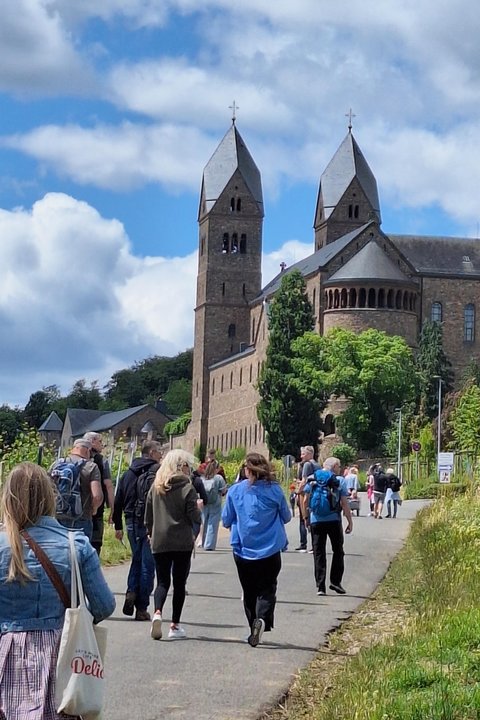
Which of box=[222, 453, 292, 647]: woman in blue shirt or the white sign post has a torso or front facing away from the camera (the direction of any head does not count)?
the woman in blue shirt

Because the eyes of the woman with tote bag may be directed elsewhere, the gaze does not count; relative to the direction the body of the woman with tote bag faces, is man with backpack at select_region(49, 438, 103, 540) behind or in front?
in front

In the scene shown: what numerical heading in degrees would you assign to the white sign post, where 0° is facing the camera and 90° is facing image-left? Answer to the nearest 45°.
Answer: approximately 0°

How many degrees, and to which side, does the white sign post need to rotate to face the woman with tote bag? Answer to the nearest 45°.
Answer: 0° — it already faces them

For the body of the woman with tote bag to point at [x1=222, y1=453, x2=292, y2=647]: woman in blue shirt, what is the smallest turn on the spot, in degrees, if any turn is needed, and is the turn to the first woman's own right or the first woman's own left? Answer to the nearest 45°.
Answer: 0° — they already face them

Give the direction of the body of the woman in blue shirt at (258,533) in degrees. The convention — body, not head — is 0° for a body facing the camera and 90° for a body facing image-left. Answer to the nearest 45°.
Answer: approximately 180°

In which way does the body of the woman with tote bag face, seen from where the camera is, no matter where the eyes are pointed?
away from the camera

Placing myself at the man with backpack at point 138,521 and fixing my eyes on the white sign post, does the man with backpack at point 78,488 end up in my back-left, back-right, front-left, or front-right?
back-left

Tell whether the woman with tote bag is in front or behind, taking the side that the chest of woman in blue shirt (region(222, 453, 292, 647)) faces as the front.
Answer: behind

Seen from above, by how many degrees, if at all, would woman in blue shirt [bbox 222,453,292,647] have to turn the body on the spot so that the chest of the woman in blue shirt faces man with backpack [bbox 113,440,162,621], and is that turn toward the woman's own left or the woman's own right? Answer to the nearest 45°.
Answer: approximately 45° to the woman's own left

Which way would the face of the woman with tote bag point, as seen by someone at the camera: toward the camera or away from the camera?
away from the camera

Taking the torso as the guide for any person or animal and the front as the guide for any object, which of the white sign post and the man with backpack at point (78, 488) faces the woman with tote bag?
the white sign post

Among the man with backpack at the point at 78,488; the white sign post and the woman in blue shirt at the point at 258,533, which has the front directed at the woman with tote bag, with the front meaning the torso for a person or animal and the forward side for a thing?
the white sign post
